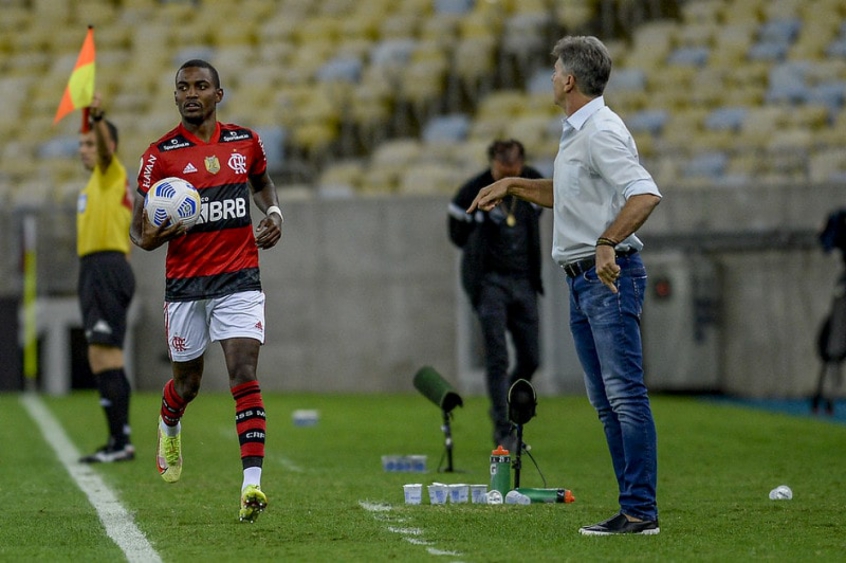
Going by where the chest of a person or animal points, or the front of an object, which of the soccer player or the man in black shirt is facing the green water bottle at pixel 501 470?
the man in black shirt

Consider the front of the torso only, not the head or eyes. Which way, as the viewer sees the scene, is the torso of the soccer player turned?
toward the camera

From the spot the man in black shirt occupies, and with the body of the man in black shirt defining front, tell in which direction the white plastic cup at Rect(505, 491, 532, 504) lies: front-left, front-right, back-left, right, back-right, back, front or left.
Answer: front

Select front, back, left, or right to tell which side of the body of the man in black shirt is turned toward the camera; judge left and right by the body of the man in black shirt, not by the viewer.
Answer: front

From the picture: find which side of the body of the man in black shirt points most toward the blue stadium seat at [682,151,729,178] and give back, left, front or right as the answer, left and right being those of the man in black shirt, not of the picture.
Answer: back

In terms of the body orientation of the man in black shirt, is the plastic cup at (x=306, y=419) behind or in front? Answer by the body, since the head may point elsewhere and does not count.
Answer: behind

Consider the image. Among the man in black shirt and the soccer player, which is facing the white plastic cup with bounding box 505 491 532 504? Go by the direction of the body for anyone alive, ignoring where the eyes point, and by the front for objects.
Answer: the man in black shirt

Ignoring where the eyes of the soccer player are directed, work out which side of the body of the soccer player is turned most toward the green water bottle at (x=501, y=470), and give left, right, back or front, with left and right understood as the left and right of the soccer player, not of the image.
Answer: left

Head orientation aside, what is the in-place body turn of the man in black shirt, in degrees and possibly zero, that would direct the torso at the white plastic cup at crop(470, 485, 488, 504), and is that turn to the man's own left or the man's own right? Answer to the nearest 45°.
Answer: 0° — they already face it

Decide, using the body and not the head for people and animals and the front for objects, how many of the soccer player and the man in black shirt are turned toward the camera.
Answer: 2
